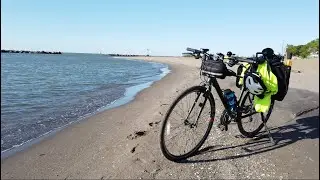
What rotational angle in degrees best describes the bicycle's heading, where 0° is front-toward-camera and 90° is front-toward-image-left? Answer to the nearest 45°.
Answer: approximately 45°
